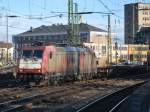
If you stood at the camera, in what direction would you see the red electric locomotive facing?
facing the viewer and to the left of the viewer
